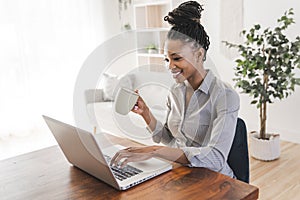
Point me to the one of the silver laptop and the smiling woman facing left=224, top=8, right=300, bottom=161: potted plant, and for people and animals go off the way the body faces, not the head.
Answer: the silver laptop

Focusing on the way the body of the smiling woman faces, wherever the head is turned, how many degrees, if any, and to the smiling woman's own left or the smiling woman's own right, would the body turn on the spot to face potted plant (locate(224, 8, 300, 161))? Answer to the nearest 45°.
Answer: approximately 180°

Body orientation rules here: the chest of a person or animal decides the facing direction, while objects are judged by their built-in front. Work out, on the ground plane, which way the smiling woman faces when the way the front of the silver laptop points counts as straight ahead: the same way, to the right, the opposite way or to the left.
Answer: the opposite way

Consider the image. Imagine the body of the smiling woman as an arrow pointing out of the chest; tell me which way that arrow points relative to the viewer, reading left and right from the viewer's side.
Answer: facing the viewer and to the left of the viewer

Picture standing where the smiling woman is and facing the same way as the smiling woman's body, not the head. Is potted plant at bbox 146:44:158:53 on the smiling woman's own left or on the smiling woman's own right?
on the smiling woman's own right

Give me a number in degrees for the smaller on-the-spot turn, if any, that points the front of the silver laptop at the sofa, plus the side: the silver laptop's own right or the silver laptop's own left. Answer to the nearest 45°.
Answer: approximately 45° to the silver laptop's own left

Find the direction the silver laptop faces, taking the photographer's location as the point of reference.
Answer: facing away from the viewer and to the right of the viewer
